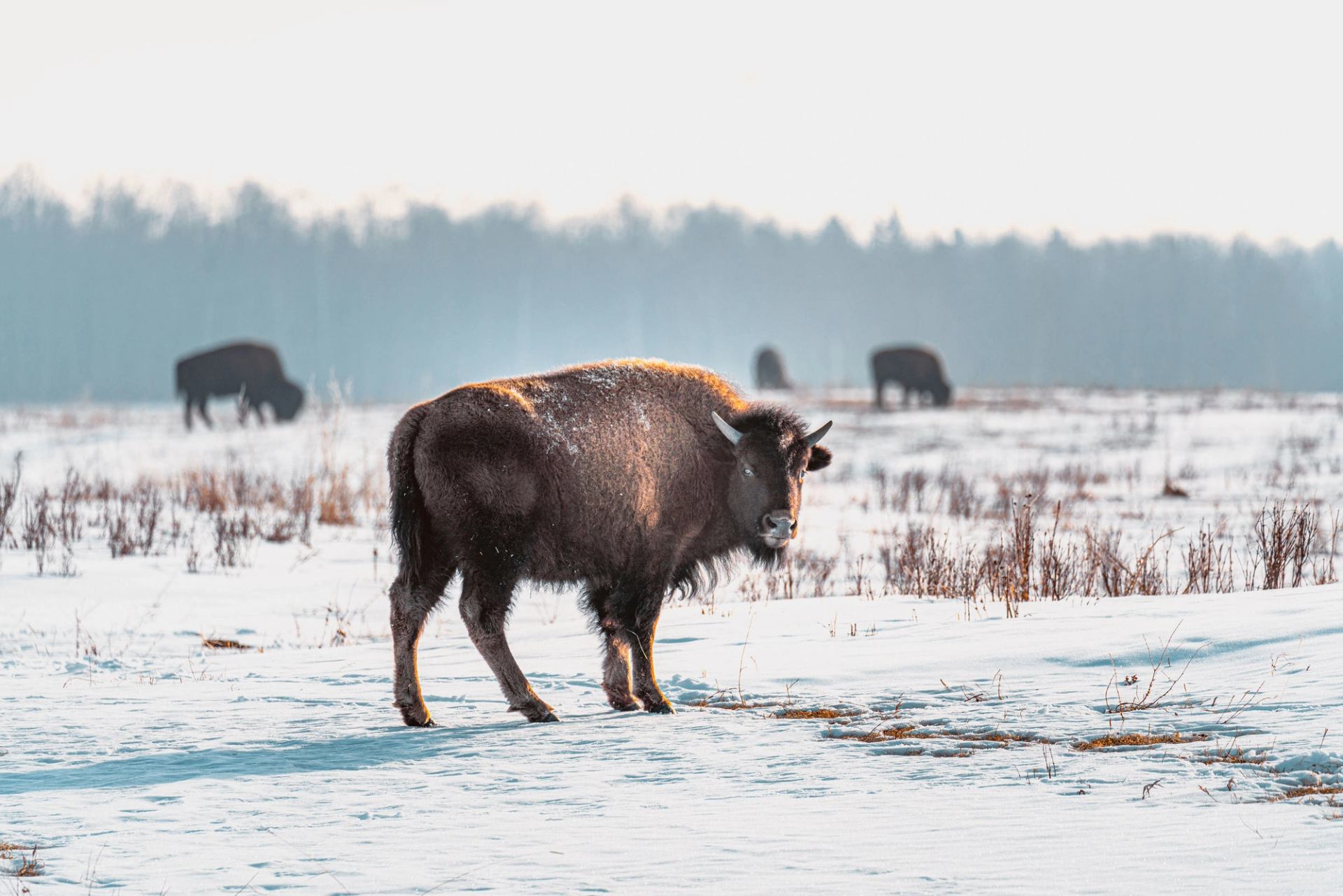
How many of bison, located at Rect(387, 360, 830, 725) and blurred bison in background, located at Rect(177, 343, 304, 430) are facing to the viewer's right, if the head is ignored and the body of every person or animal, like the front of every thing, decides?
2

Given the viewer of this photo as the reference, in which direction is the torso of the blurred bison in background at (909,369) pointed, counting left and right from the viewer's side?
facing to the right of the viewer

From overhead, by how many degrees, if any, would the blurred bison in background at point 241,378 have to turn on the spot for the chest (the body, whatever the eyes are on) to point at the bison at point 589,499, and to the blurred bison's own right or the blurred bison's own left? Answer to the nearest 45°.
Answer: approximately 90° to the blurred bison's own right

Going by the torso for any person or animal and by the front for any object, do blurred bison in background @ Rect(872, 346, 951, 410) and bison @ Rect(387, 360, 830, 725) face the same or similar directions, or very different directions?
same or similar directions

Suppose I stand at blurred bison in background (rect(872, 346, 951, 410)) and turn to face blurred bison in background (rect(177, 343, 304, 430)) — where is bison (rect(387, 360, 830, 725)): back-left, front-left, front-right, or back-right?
front-left

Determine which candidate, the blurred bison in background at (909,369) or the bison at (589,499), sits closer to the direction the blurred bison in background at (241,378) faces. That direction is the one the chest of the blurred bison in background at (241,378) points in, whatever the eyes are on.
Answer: the blurred bison in background

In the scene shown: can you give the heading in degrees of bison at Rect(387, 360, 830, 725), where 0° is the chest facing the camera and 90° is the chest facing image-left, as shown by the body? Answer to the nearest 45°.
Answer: approximately 270°

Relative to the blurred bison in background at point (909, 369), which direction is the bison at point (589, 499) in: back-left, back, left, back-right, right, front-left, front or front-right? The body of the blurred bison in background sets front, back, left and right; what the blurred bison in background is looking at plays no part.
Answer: right

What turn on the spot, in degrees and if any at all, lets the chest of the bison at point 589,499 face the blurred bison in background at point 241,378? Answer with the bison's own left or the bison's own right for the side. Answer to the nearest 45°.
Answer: approximately 90° to the bison's own left

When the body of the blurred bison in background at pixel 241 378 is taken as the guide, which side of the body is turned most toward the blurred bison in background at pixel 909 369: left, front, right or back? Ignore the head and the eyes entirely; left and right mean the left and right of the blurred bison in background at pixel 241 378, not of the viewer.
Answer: front

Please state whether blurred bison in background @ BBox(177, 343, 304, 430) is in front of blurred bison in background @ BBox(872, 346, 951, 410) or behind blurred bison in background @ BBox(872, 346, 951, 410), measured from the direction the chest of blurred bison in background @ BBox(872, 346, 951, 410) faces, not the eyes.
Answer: behind

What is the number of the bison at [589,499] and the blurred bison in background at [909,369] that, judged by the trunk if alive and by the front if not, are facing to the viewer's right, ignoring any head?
2

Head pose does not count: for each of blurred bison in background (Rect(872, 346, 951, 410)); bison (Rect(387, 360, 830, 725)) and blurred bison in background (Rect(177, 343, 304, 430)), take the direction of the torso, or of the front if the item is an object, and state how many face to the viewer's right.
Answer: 3

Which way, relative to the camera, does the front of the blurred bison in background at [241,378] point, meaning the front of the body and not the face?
to the viewer's right

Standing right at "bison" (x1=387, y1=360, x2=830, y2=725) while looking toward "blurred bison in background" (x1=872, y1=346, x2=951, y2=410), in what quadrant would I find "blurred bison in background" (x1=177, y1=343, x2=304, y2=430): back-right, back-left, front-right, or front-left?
front-left

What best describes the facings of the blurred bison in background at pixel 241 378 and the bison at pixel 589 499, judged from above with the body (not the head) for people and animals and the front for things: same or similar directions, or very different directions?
same or similar directions
